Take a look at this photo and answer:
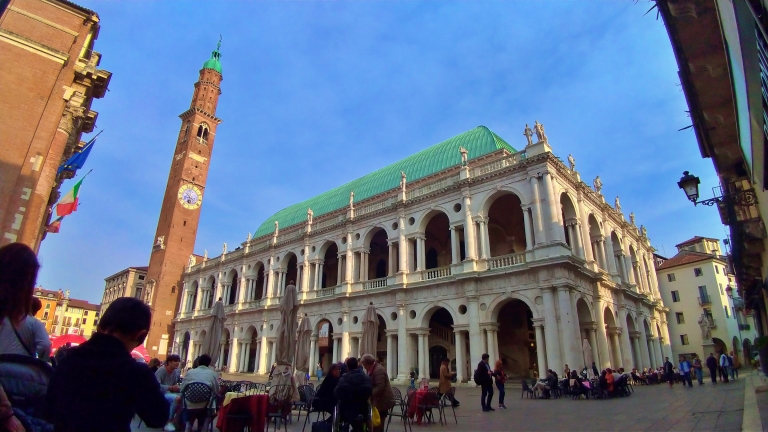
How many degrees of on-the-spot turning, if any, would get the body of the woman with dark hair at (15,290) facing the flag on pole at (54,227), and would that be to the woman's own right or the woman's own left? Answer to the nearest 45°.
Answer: approximately 45° to the woman's own left

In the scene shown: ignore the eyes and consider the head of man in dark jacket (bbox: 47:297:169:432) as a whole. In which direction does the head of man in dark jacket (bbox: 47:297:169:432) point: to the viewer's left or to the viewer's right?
to the viewer's right

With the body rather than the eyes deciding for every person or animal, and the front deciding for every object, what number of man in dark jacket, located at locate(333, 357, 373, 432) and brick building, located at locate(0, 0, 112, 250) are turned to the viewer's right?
1

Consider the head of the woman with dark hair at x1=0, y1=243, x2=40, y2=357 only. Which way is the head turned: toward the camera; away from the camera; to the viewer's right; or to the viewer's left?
away from the camera

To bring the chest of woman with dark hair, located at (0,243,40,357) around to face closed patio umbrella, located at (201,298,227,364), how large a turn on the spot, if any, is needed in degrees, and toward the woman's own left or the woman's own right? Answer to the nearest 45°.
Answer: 0° — they already face it

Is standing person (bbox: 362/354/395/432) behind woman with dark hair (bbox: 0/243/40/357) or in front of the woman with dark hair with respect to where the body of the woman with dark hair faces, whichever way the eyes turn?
in front

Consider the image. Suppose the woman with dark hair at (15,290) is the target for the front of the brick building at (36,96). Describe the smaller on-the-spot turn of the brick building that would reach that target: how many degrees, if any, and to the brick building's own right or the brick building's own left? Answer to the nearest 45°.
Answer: approximately 90° to the brick building's own right

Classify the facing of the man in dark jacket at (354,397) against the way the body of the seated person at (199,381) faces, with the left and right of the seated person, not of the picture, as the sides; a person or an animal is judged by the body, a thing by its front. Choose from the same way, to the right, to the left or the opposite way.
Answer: the same way

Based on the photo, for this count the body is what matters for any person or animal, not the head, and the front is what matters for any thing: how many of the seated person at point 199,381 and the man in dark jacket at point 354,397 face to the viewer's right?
0

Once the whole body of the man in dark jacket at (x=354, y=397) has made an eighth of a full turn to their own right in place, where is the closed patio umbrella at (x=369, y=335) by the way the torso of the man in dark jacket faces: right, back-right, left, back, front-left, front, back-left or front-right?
front-left

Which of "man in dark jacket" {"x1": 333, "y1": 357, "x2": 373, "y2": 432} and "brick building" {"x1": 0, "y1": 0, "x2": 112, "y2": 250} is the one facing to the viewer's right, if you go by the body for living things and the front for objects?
the brick building

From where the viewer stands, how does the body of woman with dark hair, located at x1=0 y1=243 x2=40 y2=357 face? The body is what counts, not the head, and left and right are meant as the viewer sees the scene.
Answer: facing away from the viewer and to the right of the viewer

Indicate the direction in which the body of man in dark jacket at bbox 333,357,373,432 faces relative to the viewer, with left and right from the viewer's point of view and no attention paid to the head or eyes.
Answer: facing away from the viewer
